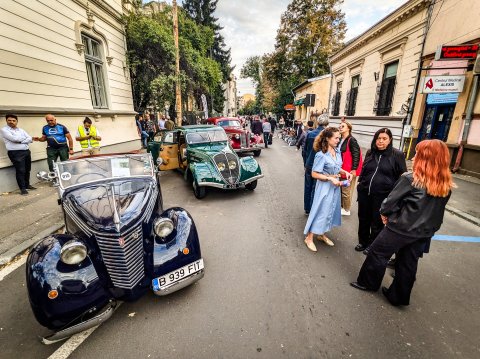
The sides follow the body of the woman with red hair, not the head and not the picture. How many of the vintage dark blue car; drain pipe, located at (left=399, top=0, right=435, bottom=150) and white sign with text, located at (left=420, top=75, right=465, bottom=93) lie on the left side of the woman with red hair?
1

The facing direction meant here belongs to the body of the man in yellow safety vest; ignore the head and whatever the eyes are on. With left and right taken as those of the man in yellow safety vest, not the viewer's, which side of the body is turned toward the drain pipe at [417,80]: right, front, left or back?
left

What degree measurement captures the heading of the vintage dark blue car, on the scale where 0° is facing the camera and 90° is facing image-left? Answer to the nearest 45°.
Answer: approximately 0°

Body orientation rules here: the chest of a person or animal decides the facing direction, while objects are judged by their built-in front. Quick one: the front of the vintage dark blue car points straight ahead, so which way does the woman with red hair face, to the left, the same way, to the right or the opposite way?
the opposite way

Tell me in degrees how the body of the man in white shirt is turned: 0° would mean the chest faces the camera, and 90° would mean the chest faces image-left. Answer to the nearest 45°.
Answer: approximately 315°

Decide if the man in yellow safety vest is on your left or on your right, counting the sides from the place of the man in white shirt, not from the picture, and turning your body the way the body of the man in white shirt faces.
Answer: on your left

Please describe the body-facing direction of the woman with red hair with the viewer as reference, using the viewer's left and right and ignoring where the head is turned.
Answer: facing away from the viewer and to the left of the viewer

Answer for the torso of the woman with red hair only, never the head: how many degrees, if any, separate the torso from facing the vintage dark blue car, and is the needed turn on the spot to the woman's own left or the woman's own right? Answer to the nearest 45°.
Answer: approximately 90° to the woman's own left

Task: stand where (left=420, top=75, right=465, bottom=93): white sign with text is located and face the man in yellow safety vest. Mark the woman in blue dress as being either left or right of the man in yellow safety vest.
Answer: left

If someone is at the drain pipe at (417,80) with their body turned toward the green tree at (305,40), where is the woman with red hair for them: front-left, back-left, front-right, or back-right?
back-left

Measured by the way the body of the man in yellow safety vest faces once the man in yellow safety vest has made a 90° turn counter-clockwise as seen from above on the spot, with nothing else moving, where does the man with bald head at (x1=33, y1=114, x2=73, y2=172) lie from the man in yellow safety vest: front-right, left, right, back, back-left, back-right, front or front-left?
back

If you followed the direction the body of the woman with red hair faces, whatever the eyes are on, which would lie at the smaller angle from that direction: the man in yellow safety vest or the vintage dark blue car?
the man in yellow safety vest

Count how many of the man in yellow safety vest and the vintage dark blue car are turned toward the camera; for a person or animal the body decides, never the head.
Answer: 2

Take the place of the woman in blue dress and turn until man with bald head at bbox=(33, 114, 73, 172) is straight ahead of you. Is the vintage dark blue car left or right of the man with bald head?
left

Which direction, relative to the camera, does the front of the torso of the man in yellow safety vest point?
toward the camera
